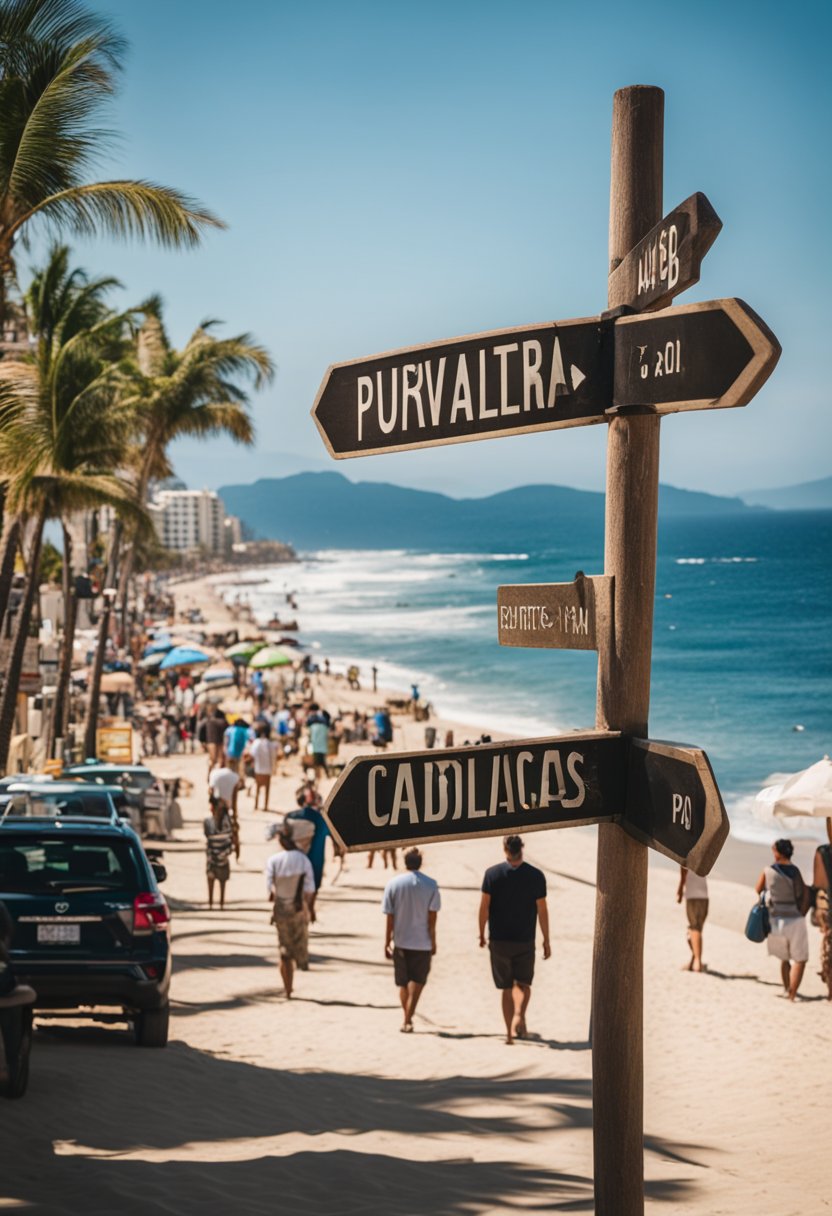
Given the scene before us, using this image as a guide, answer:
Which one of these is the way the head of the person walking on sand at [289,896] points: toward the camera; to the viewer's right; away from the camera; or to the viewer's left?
away from the camera

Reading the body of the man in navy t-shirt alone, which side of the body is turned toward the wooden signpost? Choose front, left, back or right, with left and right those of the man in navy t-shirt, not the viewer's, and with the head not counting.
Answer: back

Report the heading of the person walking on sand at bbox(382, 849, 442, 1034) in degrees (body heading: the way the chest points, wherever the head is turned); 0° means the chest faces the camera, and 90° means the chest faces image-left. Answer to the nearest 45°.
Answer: approximately 180°

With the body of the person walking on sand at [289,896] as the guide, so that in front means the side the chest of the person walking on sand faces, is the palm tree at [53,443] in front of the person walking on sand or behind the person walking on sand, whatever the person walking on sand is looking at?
in front

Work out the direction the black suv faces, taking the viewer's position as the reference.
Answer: facing away from the viewer

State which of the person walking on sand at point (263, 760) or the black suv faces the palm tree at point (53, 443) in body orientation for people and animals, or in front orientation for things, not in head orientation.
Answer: the black suv

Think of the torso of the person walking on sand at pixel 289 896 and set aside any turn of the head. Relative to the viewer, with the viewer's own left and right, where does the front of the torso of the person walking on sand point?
facing away from the viewer

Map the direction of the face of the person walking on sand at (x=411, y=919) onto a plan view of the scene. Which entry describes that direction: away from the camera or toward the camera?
away from the camera

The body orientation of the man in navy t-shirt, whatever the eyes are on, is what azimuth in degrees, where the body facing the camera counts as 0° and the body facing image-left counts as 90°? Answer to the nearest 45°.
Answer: approximately 180°

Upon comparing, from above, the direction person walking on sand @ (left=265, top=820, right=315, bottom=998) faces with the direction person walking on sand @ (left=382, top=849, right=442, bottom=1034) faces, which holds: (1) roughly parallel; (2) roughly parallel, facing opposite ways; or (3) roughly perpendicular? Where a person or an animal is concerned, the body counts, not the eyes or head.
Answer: roughly parallel

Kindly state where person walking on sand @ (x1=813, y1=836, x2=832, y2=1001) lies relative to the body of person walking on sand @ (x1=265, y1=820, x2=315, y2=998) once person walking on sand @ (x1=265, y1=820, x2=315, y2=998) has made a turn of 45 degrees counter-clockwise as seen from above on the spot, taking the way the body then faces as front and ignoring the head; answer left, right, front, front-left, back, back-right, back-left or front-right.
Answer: back-right

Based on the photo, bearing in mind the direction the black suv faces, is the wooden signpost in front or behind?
behind

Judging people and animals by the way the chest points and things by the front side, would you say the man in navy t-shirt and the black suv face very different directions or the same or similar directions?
same or similar directions
